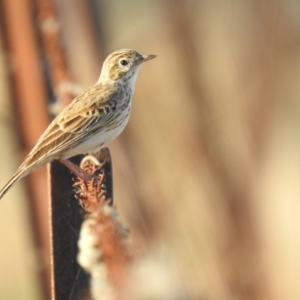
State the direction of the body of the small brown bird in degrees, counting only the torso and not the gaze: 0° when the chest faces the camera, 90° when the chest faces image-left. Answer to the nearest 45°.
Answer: approximately 270°
